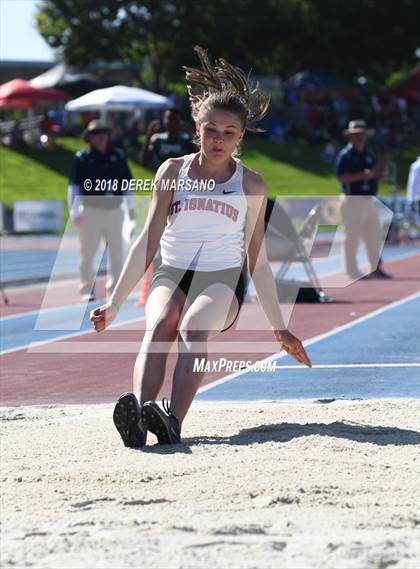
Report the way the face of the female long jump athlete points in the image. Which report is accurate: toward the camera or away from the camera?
toward the camera

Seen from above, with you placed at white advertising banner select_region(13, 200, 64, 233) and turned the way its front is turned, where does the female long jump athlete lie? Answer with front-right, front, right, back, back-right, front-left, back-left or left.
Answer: front

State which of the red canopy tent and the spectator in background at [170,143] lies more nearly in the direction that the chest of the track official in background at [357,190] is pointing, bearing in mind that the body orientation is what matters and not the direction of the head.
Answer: the spectator in background

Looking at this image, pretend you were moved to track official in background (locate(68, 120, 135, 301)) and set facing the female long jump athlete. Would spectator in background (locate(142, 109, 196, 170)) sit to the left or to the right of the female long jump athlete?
left

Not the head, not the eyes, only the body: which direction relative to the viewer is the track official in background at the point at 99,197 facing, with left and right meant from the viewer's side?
facing the viewer

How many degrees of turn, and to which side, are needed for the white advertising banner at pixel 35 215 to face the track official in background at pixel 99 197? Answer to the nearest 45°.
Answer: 0° — it already faces them

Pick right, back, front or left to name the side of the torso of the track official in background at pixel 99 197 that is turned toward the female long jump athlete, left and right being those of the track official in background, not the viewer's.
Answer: front

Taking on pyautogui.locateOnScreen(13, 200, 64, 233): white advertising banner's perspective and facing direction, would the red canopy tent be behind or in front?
behind

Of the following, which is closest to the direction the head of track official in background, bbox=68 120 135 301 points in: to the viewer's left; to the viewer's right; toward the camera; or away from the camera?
toward the camera

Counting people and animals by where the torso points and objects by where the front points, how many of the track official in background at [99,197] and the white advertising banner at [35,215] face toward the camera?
2
